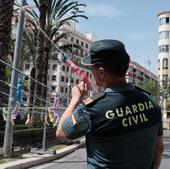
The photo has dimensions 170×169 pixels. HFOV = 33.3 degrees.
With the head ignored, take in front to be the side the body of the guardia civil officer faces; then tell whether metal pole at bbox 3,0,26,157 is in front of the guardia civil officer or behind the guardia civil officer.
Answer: in front

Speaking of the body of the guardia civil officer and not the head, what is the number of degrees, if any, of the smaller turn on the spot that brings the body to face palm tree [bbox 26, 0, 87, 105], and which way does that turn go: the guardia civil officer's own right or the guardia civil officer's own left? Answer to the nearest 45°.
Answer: approximately 45° to the guardia civil officer's own right

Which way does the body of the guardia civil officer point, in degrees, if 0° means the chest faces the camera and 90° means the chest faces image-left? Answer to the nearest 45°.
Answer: approximately 135°
